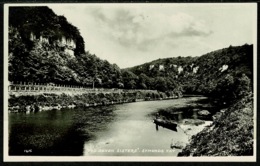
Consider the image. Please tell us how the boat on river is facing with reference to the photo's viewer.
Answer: facing away from the viewer and to the left of the viewer
